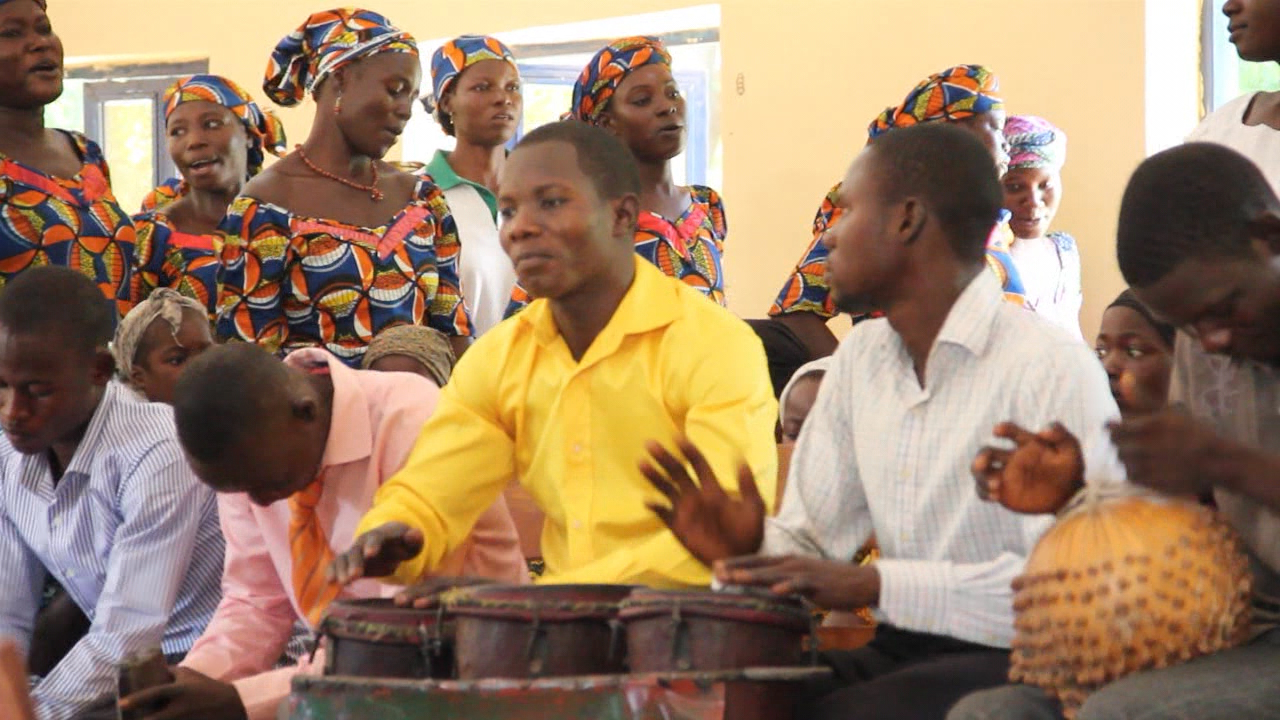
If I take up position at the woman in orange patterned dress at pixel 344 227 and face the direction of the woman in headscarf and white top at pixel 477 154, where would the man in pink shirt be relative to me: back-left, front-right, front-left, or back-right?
back-right

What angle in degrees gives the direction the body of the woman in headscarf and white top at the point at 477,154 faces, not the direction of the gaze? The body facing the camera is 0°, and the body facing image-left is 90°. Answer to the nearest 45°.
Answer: approximately 315°

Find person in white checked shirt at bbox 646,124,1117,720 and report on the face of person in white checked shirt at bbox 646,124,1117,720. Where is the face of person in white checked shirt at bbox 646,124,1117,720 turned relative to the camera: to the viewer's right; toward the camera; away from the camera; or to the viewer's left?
to the viewer's left

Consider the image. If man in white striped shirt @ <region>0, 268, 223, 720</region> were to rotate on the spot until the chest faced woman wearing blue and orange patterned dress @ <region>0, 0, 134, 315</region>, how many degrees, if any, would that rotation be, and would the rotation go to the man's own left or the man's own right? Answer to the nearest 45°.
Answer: approximately 135° to the man's own right

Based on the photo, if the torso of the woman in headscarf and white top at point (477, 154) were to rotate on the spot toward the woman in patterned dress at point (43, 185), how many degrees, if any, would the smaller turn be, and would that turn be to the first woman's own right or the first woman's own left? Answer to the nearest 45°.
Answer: approximately 90° to the first woman's own right

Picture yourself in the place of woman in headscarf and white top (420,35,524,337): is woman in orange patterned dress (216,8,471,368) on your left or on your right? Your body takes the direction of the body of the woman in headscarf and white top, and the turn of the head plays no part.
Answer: on your right

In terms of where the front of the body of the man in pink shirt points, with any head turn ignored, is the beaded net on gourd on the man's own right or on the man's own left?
on the man's own left
